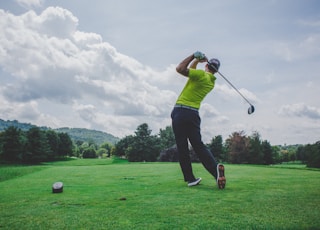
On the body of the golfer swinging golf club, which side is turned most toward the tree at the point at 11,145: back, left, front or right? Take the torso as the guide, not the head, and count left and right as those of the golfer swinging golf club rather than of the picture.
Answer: front

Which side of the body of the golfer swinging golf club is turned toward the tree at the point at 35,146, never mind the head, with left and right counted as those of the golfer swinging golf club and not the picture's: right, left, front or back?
front

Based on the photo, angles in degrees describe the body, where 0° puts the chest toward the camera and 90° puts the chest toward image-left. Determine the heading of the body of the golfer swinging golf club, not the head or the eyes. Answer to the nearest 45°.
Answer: approximately 135°
